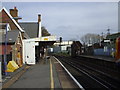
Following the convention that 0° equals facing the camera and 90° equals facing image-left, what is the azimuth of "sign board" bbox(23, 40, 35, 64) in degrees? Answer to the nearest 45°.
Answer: approximately 0°
